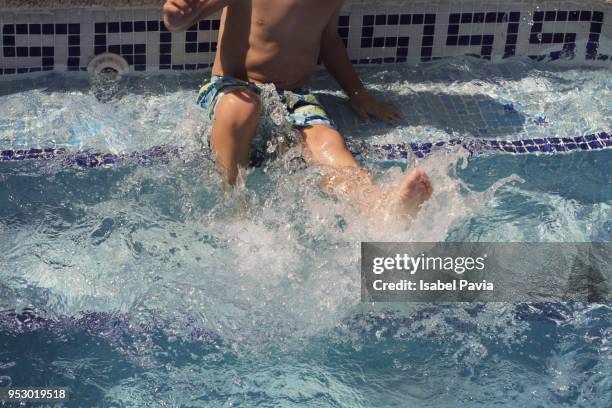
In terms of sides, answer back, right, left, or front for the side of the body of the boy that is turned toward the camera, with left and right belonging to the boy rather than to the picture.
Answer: front
